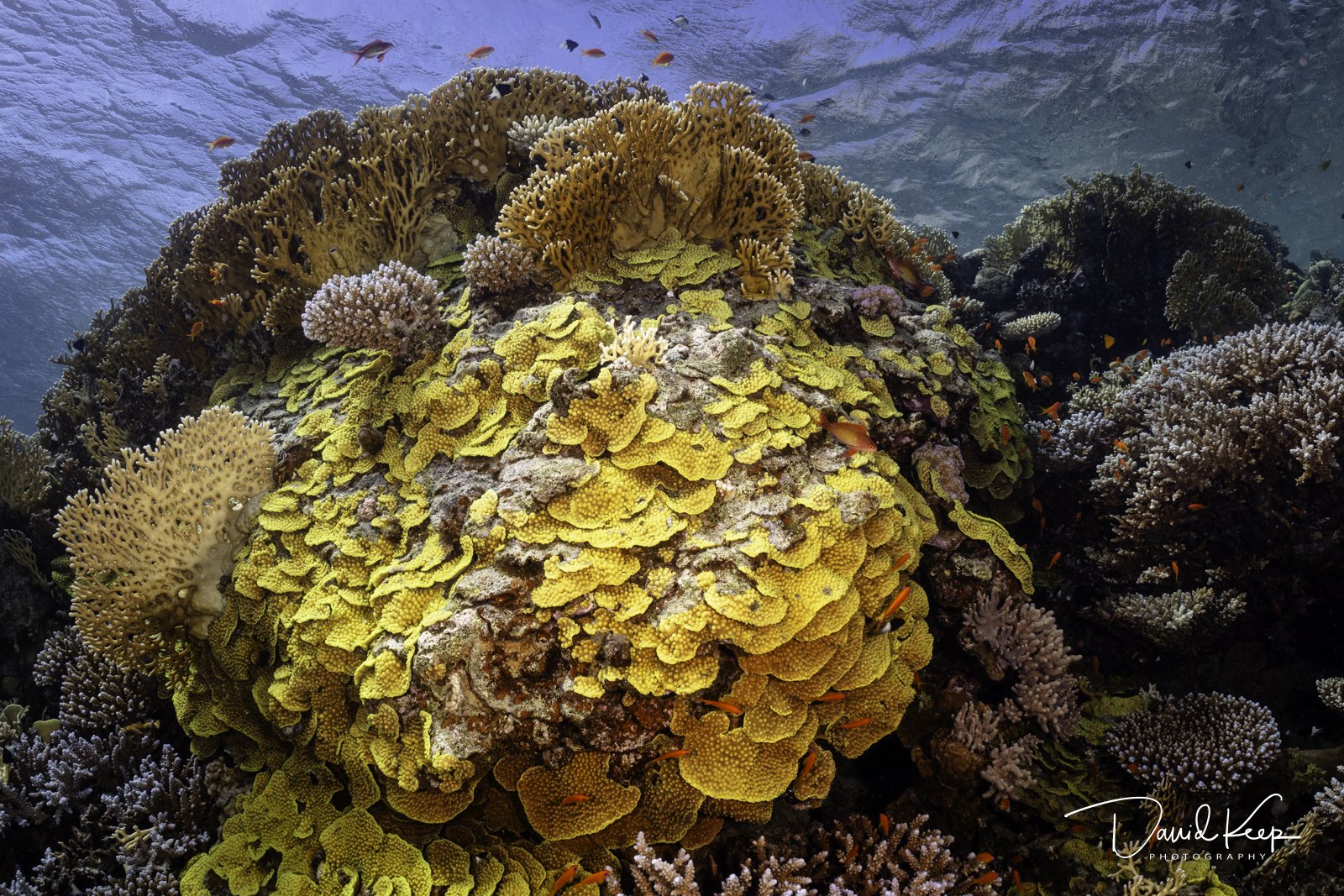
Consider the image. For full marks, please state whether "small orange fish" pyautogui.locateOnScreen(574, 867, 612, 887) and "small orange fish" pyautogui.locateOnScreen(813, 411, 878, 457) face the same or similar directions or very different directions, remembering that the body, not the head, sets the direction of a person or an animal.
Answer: same or similar directions

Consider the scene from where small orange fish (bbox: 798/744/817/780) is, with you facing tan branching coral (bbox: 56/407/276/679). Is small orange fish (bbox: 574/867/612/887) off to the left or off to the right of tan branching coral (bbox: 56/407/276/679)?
left

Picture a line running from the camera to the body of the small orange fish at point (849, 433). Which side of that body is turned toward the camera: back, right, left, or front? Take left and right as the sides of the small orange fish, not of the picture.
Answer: right

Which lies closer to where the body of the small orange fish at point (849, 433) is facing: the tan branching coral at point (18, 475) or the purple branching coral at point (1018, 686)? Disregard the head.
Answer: the purple branching coral
